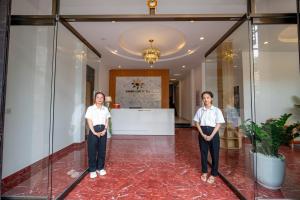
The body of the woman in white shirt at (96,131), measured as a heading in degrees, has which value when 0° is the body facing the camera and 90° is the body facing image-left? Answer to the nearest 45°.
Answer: approximately 0°

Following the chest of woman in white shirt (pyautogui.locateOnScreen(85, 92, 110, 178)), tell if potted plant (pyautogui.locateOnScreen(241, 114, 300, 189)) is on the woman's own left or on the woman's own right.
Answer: on the woman's own left

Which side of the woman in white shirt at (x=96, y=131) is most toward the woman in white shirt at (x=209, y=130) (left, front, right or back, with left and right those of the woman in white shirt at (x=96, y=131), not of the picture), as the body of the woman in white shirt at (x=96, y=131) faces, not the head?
left

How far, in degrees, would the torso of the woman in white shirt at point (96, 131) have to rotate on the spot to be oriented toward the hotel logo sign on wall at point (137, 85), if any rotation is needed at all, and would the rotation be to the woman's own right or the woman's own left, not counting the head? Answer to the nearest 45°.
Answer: approximately 180°

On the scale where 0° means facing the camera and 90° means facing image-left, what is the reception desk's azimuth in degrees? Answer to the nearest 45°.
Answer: approximately 0°

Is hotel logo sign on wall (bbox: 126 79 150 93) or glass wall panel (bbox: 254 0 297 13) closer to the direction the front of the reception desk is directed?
the glass wall panel

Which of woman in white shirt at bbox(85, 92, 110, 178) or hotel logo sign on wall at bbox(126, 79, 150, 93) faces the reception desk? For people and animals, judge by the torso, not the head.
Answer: the hotel logo sign on wall
